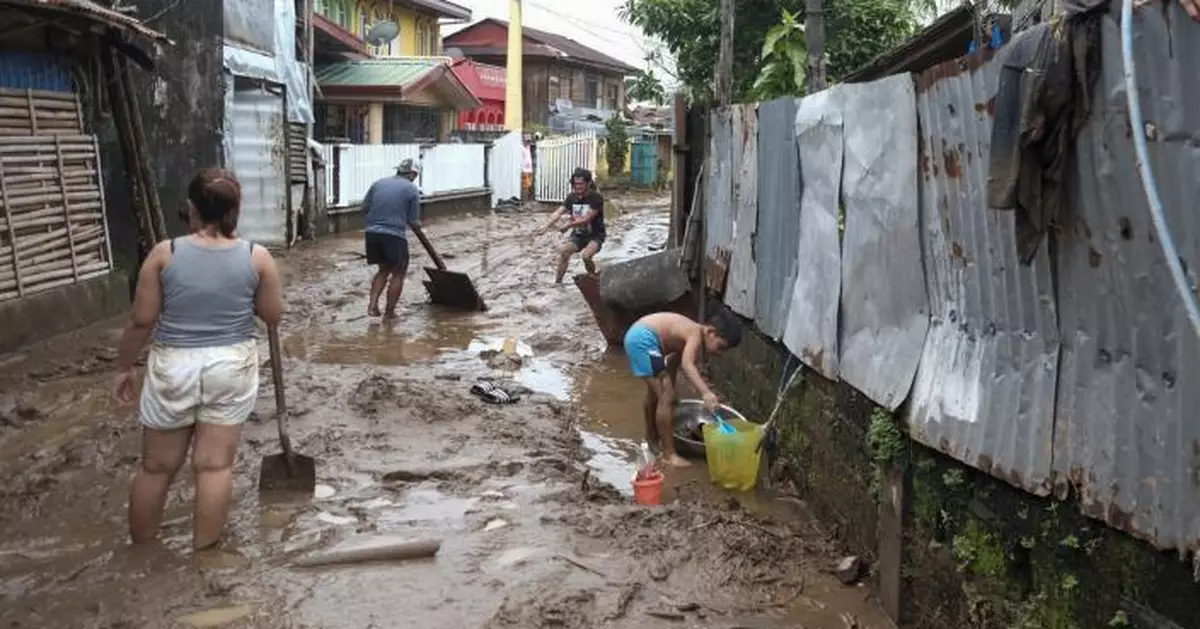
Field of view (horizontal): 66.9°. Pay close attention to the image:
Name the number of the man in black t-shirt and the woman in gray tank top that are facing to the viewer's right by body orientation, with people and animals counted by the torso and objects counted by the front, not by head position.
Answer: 0

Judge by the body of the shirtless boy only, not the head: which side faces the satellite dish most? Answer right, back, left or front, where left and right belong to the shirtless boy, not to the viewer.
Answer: left

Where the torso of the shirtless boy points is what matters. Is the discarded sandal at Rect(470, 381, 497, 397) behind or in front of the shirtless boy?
behind

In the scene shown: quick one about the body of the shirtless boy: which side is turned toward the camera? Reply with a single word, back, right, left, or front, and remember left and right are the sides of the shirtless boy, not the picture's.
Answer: right

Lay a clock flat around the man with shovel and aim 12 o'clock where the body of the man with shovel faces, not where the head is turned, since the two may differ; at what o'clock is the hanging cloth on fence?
The hanging cloth on fence is roughly at 4 o'clock from the man with shovel.

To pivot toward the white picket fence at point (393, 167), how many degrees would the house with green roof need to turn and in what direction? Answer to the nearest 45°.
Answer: approximately 45° to its right

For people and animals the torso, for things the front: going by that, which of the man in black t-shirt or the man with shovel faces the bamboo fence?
the man in black t-shirt

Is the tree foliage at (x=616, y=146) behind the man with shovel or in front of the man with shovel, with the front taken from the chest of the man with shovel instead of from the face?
in front

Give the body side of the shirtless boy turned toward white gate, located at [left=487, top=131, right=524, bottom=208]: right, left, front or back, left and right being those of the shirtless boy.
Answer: left

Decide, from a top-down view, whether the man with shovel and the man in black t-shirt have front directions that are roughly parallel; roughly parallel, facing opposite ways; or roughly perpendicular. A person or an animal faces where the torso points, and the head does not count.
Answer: roughly parallel, facing opposite ways

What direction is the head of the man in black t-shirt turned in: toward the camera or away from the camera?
toward the camera

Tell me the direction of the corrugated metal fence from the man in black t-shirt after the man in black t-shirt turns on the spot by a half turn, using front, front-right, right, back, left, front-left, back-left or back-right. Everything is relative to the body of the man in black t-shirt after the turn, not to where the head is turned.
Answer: back-right

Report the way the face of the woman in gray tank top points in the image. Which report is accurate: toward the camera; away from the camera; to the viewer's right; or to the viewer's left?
away from the camera

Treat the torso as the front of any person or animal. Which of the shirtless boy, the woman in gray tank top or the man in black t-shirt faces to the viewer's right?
the shirtless boy

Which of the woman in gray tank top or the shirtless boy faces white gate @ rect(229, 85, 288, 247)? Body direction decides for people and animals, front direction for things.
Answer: the woman in gray tank top

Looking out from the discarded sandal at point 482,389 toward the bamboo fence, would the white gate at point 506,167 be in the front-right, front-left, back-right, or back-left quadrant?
front-right

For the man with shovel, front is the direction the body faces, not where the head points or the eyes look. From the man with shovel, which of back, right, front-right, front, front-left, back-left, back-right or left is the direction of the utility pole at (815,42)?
right

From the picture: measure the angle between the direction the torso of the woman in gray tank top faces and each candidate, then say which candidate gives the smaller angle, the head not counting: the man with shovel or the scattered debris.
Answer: the man with shovel

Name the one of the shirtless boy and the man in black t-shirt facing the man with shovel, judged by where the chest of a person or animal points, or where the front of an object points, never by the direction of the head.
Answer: the man in black t-shirt

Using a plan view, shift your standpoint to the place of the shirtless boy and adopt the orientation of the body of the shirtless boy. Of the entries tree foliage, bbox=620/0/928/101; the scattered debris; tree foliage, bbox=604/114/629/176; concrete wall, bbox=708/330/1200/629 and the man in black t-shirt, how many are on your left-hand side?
3
